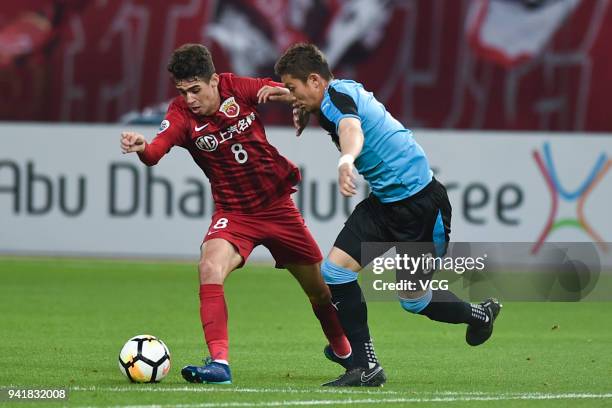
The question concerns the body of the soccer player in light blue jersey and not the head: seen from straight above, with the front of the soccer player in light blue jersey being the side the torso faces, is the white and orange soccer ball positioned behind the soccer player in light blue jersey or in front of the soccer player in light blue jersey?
in front

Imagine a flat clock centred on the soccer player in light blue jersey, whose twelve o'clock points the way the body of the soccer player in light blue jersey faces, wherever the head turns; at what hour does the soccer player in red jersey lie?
The soccer player in red jersey is roughly at 1 o'clock from the soccer player in light blue jersey.

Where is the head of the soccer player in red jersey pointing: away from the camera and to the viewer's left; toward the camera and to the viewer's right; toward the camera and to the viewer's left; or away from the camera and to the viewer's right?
toward the camera and to the viewer's left

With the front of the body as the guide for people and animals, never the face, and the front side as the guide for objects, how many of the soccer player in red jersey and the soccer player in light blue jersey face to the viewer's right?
0

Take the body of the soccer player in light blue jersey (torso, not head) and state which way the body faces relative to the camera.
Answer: to the viewer's left

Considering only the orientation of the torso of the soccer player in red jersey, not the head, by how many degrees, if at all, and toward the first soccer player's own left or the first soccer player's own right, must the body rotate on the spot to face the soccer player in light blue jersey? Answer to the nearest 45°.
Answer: approximately 90° to the first soccer player's own left

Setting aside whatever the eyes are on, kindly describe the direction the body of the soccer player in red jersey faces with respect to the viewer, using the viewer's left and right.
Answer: facing the viewer and to the left of the viewer
